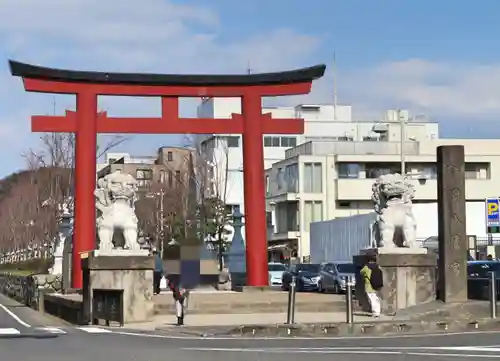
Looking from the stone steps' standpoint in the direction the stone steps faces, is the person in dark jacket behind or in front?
in front

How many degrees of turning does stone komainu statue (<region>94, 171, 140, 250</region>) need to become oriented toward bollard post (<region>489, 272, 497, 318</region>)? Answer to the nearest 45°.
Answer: approximately 45° to its left

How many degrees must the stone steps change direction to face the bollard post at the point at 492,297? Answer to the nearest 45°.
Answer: approximately 45° to its left

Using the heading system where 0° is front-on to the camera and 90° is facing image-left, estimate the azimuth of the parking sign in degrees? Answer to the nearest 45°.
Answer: approximately 0°

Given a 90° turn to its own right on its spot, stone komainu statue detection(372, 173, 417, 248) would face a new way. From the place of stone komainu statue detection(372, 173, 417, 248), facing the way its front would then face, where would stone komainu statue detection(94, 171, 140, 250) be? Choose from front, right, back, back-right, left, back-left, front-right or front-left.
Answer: front

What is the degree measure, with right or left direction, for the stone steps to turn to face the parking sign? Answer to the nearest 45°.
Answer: approximately 135° to its left

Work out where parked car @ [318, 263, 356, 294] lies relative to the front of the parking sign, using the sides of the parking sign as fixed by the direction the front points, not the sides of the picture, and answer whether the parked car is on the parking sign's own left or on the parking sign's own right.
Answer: on the parking sign's own right

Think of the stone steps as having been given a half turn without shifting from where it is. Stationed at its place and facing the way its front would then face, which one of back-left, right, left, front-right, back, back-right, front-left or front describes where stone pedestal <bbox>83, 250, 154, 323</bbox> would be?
back-left

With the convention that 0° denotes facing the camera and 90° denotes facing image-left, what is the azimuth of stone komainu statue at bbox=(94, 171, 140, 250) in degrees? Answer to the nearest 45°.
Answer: approximately 0°
